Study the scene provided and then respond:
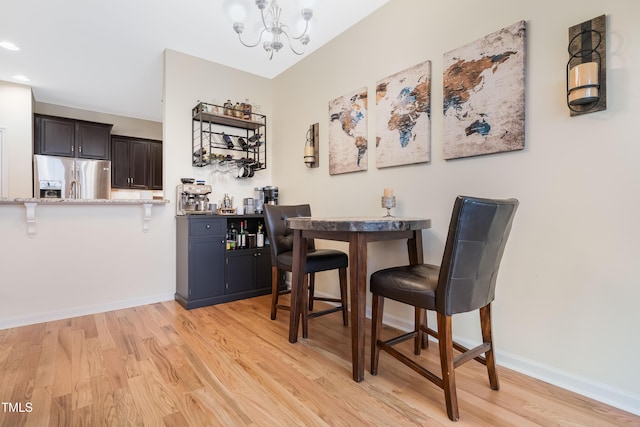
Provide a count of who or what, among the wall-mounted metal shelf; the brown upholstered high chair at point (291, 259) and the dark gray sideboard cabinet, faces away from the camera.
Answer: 0

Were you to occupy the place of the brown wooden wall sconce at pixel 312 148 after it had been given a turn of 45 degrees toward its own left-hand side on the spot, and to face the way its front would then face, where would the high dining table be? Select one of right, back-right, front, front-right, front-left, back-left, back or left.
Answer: front

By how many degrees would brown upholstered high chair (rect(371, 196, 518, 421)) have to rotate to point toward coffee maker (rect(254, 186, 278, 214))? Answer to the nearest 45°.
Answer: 0° — it already faces it

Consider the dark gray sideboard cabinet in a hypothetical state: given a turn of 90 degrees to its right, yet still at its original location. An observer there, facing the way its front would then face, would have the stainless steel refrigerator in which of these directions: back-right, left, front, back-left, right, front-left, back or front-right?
right

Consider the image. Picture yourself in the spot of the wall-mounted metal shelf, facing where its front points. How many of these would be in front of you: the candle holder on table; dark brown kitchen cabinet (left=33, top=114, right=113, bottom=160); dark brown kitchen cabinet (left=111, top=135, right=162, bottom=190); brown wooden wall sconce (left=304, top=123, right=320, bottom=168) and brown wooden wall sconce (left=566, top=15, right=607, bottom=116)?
3

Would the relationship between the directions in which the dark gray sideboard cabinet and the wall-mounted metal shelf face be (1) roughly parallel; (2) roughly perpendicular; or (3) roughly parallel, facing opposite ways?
roughly parallel

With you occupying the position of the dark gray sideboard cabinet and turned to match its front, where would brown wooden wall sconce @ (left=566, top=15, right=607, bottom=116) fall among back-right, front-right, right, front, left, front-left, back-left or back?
front

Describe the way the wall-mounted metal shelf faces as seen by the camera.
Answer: facing the viewer and to the right of the viewer

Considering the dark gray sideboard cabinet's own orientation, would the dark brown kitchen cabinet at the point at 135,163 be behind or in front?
behind

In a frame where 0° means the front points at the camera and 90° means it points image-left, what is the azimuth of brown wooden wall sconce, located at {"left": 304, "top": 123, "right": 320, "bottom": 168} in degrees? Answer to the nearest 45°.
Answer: approximately 45°
